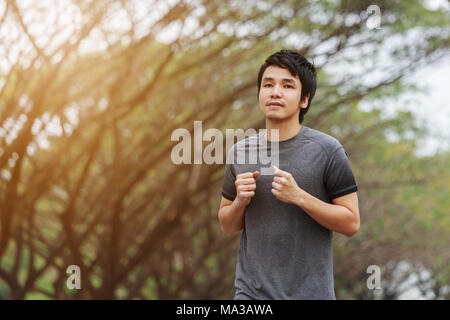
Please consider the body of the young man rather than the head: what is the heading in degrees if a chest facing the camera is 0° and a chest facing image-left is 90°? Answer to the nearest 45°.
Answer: approximately 45°
